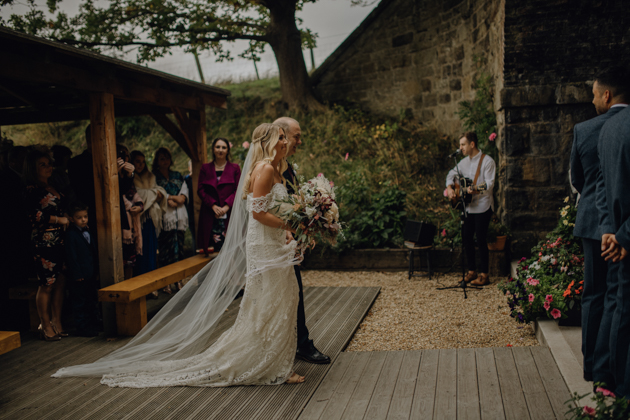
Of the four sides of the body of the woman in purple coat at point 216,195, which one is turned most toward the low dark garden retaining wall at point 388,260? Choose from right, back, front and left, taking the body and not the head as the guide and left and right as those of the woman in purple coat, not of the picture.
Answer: left

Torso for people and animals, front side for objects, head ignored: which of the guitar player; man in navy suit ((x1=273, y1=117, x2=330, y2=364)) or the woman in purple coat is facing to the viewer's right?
the man in navy suit

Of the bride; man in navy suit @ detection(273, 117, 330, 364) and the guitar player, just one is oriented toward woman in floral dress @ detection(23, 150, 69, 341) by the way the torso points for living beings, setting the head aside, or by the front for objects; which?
the guitar player

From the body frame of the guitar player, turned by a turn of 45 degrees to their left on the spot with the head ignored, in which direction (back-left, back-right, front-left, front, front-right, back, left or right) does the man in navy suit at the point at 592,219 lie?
front

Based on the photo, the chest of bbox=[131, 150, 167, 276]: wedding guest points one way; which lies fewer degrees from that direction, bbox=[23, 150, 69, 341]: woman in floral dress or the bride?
the bride

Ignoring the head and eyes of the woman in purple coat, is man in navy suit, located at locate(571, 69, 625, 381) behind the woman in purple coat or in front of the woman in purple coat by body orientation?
in front

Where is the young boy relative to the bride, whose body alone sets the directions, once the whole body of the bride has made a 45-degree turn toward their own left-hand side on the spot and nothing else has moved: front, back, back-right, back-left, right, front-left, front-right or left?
left

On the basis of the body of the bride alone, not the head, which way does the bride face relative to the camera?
to the viewer's right

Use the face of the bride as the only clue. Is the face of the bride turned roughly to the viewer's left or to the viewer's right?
to the viewer's right

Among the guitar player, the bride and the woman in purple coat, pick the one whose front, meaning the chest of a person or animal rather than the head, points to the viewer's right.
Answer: the bride

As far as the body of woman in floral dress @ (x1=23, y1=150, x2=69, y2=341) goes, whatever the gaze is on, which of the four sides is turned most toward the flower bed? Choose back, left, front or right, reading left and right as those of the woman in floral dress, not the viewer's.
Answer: front

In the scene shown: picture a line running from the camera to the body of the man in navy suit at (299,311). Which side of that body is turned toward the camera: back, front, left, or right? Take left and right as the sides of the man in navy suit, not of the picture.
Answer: right

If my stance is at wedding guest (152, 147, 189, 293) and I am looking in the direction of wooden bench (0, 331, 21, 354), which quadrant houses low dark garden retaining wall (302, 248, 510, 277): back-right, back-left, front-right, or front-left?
back-left

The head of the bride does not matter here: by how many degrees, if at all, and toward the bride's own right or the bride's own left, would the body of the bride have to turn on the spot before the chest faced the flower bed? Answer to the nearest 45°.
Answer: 0° — they already face it

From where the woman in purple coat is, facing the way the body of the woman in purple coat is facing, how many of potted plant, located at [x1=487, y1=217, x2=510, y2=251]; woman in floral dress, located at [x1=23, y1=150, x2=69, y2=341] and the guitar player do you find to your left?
2

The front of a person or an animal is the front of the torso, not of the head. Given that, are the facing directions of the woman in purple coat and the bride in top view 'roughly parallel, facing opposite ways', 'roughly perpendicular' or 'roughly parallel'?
roughly perpendicular
